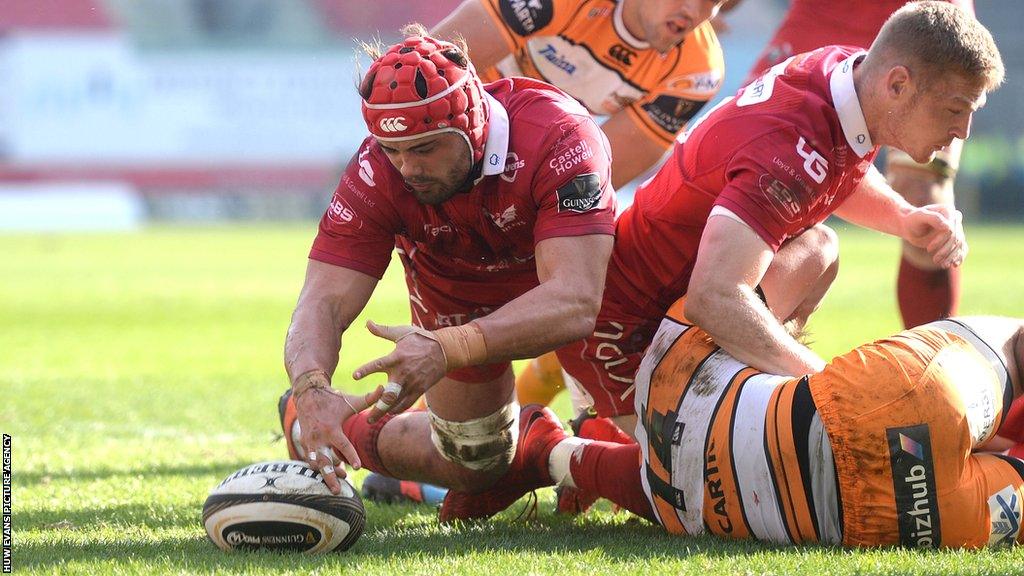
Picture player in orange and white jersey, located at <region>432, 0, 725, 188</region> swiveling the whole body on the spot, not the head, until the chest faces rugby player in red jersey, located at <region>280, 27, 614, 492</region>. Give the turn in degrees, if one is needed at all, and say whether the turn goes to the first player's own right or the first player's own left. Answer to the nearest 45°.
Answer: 0° — they already face them

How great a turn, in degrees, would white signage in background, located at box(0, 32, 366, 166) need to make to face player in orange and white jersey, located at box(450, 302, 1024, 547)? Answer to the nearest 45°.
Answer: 0° — it already faces them

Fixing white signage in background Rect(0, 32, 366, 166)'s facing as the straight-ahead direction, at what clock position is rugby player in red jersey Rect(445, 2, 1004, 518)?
The rugby player in red jersey is roughly at 12 o'clock from the white signage in background.

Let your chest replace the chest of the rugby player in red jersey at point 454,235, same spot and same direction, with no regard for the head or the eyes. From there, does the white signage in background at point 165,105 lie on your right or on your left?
on your right
